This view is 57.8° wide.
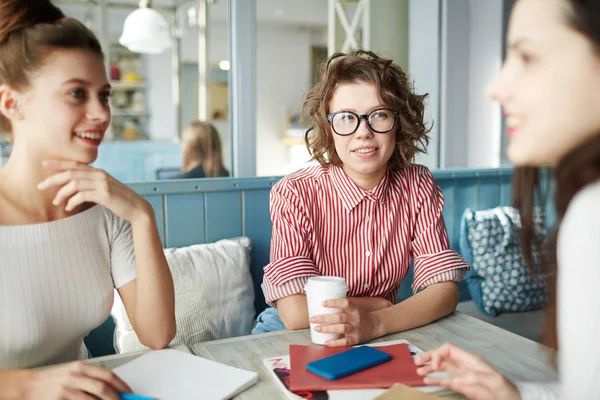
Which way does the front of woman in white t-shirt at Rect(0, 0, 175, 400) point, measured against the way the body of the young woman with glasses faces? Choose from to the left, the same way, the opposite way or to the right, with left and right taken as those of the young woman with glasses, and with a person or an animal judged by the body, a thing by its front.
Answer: to the left

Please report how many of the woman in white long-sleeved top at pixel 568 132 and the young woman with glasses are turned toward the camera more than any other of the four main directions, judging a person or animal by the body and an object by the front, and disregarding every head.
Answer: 1

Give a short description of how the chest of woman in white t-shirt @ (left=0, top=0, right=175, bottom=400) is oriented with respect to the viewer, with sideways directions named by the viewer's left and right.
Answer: facing the viewer and to the right of the viewer

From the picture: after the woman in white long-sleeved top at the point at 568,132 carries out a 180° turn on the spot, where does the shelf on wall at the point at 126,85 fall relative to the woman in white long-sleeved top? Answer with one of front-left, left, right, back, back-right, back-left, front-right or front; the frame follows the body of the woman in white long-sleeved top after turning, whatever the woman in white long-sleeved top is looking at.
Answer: back-left

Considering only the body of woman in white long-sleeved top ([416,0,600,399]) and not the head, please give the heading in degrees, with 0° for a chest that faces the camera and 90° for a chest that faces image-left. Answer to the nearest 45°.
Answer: approximately 90°

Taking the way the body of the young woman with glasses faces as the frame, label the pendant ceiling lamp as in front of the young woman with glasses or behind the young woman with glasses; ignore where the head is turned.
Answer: behind

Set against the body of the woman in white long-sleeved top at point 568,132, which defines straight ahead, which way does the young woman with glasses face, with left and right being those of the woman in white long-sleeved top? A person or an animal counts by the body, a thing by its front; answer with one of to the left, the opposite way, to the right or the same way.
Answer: to the left

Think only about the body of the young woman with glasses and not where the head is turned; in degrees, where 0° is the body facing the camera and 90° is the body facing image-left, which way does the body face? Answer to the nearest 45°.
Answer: approximately 0°

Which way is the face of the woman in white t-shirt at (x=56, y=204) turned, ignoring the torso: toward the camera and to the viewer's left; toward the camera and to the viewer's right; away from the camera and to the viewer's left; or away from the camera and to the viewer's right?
toward the camera and to the viewer's right

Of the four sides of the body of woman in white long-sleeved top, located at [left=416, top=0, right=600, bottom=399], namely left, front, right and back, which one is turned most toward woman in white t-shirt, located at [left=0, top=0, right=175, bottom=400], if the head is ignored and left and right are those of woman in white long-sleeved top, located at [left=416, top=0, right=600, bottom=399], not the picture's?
front

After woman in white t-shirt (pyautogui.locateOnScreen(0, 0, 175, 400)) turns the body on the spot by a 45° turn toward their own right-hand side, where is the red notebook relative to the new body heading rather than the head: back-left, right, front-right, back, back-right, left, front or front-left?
front-left

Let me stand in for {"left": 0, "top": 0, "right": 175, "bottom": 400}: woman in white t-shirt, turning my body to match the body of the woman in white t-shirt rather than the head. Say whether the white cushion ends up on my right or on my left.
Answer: on my left
